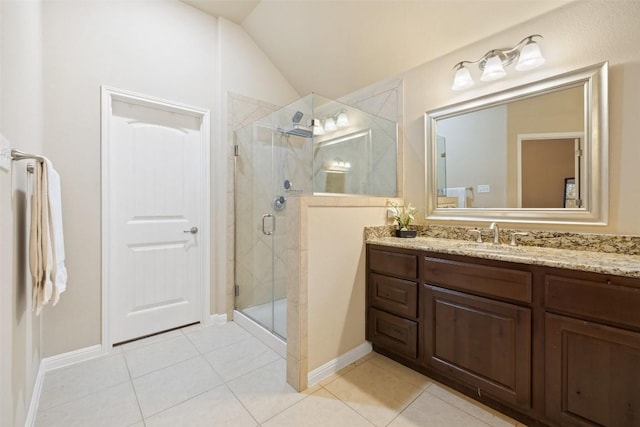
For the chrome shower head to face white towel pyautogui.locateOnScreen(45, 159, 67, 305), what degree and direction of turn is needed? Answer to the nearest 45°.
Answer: approximately 90° to its right

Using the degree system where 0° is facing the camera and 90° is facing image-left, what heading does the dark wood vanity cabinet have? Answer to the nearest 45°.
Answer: approximately 45°

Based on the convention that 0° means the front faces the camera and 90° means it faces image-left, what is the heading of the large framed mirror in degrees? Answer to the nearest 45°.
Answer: approximately 45°

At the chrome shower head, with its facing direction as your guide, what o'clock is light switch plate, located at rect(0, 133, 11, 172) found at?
The light switch plate is roughly at 3 o'clock from the chrome shower head.

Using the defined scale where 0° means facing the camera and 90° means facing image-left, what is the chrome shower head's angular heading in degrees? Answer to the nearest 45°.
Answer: approximately 315°

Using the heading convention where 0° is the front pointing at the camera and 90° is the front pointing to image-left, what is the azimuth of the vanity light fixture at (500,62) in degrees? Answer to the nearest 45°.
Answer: approximately 45°

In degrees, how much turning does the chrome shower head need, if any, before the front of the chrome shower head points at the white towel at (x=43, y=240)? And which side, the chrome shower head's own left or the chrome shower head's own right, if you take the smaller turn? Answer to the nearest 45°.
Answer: approximately 90° to the chrome shower head's own right

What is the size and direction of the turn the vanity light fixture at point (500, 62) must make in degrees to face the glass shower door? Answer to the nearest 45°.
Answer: approximately 45° to its right
